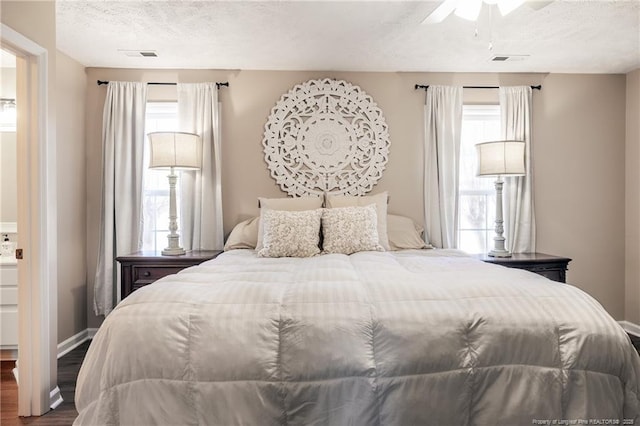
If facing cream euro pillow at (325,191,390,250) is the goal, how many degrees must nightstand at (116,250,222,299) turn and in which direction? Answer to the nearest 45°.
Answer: approximately 90° to its left

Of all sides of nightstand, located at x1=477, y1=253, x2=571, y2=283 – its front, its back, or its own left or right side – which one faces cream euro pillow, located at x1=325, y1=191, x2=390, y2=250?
right

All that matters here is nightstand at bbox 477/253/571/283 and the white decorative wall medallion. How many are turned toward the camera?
2

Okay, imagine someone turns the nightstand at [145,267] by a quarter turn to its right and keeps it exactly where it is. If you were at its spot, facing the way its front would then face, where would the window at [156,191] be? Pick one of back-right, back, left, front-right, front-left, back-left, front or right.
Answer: right

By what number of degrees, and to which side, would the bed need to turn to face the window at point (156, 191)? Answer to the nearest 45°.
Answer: approximately 135° to its right

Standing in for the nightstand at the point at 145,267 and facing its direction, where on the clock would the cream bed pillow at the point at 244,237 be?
The cream bed pillow is roughly at 9 o'clock from the nightstand.

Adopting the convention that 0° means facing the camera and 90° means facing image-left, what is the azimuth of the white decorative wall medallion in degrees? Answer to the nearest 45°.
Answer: approximately 0°

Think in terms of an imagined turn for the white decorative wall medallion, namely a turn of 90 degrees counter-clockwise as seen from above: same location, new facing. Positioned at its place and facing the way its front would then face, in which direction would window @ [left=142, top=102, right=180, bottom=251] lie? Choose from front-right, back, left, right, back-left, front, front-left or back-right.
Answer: back

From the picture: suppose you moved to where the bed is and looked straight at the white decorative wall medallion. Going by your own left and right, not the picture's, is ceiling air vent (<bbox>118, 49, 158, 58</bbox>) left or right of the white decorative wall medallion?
left
